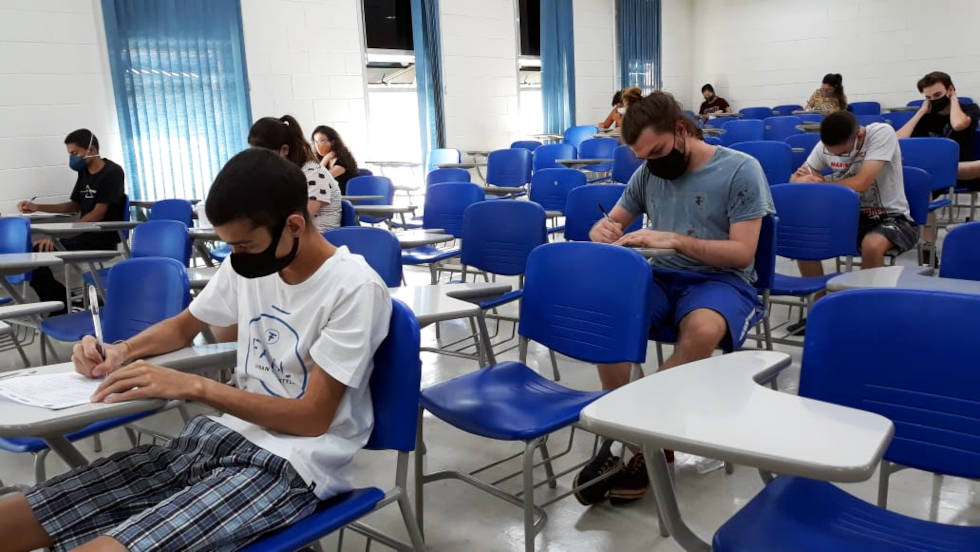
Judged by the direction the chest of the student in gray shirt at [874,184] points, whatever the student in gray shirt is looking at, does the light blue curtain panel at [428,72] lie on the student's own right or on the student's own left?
on the student's own right

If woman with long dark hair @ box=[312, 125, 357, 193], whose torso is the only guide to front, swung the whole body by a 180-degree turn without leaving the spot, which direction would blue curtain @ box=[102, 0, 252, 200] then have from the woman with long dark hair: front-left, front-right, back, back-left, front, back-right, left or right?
left

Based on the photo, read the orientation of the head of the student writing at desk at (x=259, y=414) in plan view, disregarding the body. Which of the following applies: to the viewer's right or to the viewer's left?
to the viewer's left

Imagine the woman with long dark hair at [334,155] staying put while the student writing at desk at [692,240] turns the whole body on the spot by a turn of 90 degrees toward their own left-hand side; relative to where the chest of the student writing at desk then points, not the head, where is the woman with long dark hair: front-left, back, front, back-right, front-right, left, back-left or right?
back

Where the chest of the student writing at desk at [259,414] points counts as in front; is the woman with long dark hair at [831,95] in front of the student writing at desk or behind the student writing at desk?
behind

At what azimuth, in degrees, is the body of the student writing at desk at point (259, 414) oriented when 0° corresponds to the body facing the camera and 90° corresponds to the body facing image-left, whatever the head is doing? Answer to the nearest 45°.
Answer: approximately 45°

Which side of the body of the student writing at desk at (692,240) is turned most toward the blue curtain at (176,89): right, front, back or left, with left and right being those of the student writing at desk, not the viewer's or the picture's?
right

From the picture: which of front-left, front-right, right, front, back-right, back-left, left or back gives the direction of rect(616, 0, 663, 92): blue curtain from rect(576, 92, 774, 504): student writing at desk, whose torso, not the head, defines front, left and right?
back-right

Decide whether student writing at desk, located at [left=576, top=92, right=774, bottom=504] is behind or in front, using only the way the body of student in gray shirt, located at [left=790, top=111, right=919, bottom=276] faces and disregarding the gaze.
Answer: in front

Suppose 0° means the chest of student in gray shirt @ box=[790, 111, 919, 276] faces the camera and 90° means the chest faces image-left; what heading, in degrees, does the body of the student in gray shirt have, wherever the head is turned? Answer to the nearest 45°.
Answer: approximately 45°
